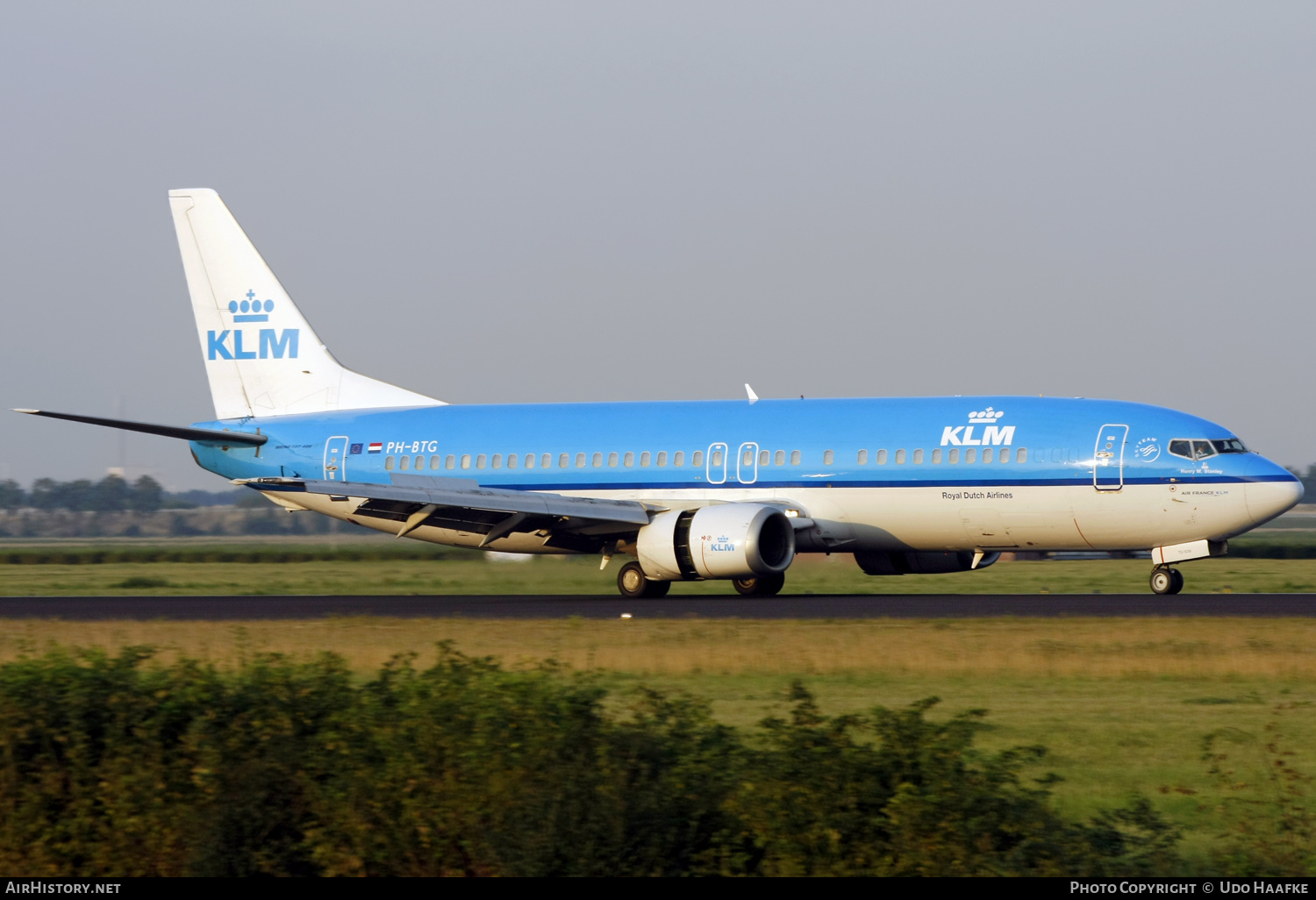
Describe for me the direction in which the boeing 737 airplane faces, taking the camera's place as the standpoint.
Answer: facing the viewer and to the right of the viewer

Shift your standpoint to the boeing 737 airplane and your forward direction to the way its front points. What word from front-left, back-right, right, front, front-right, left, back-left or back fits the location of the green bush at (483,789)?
front-right
